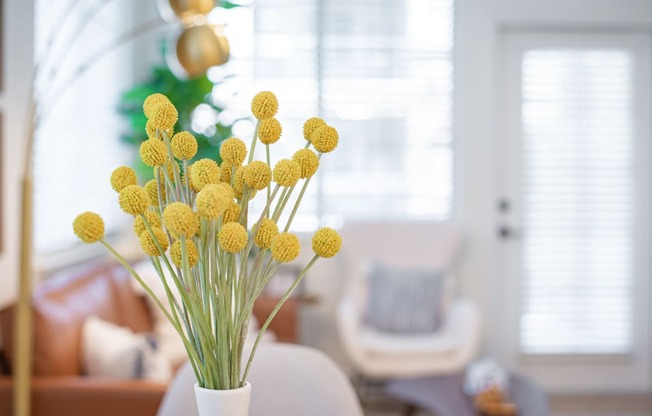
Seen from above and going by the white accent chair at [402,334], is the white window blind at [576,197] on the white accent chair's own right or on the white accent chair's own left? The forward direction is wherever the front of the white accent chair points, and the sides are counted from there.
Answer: on the white accent chair's own left

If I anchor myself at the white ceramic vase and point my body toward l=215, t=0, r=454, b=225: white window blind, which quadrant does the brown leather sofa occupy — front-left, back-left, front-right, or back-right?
front-left

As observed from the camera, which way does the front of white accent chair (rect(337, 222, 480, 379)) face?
facing the viewer

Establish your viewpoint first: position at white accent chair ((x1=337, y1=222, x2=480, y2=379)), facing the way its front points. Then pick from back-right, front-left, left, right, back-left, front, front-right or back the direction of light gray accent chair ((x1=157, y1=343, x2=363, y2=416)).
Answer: front

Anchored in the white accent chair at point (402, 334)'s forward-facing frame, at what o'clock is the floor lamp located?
The floor lamp is roughly at 1 o'clock from the white accent chair.

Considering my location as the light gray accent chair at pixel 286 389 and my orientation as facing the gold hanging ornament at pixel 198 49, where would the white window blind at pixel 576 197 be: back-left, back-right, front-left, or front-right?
front-right

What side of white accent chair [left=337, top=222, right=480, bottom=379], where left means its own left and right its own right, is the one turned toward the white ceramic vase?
front

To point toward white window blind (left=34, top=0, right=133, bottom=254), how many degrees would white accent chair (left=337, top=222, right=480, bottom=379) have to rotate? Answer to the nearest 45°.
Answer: approximately 45° to its right

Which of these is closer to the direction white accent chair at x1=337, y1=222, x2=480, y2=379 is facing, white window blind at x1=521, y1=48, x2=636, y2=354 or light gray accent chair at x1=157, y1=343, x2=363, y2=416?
the light gray accent chair

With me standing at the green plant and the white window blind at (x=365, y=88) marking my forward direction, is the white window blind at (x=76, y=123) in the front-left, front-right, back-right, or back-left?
back-right
